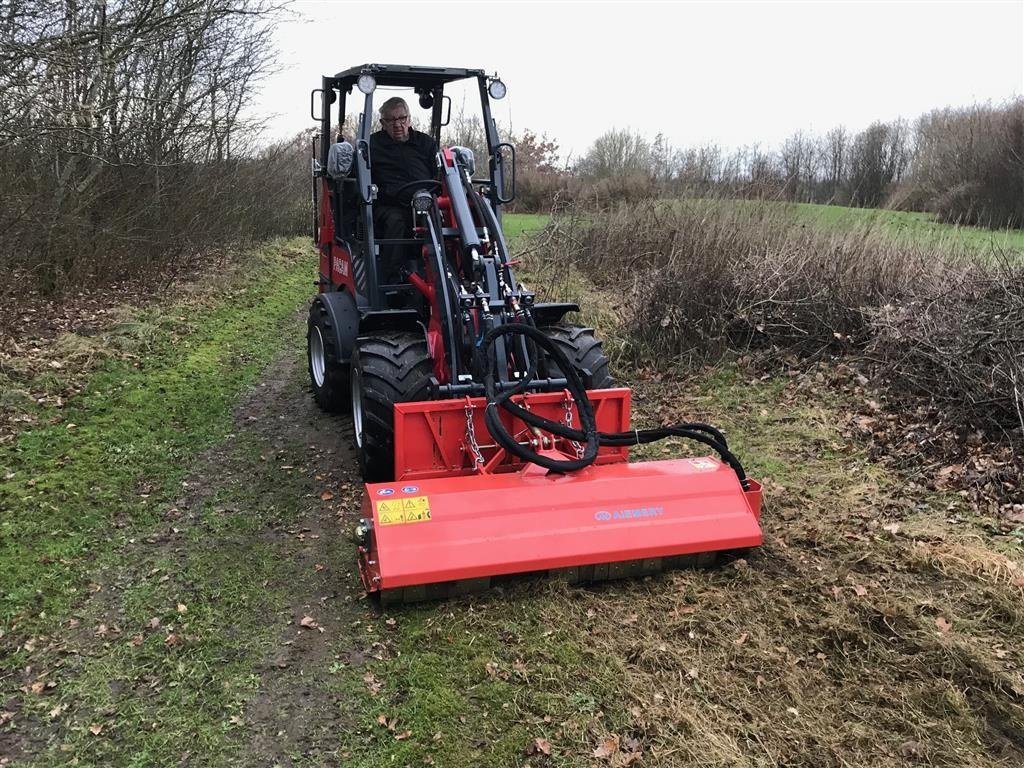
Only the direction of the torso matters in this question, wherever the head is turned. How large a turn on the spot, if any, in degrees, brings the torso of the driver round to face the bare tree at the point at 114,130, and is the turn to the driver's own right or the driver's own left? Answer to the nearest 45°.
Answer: approximately 135° to the driver's own right

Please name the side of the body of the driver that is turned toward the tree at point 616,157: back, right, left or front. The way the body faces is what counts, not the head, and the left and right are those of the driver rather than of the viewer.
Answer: back

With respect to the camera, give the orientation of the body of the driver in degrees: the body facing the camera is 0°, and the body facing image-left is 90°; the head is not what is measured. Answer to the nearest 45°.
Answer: approximately 0°

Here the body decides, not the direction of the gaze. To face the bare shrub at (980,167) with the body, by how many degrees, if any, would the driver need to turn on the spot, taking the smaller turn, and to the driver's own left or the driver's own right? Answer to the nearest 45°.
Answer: approximately 135° to the driver's own left
